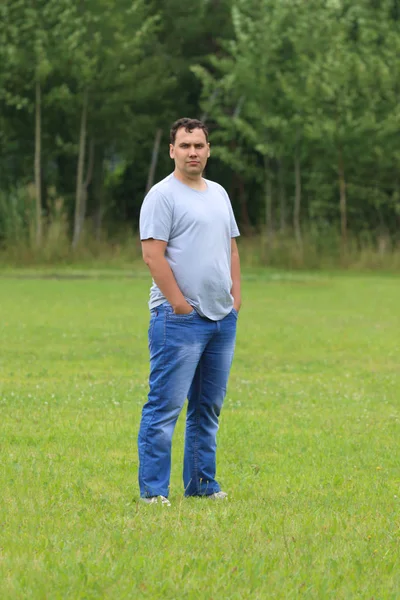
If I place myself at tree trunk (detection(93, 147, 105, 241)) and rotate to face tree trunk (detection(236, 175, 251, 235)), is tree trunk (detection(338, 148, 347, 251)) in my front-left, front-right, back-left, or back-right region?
front-right

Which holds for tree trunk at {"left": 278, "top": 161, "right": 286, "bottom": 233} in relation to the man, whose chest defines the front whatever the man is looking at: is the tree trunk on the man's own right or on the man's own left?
on the man's own left

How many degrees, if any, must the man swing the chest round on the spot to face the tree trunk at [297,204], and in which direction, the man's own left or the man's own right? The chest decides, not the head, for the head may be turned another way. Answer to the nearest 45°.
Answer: approximately 135° to the man's own left

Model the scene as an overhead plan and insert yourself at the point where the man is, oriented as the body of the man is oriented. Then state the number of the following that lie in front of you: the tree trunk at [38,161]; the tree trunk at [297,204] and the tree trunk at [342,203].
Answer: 0

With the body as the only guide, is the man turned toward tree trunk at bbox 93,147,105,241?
no

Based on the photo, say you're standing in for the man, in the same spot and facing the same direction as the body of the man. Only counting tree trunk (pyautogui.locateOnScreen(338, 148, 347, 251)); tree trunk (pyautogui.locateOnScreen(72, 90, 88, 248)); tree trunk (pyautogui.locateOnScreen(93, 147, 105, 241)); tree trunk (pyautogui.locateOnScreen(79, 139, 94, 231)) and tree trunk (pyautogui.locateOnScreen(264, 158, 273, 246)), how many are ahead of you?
0

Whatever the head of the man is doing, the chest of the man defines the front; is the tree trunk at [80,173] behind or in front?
behind

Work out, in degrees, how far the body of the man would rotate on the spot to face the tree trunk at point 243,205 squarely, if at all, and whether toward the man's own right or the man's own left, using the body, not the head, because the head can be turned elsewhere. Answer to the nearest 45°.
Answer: approximately 135° to the man's own left

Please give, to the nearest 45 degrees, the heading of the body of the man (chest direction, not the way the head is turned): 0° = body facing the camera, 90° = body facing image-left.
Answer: approximately 315°

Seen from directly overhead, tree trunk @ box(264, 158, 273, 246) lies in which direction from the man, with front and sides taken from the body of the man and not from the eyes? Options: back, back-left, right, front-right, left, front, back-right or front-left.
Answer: back-left

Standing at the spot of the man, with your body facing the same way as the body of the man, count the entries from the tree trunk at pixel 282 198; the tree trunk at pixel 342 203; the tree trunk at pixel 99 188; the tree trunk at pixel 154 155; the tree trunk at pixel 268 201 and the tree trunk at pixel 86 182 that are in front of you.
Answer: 0

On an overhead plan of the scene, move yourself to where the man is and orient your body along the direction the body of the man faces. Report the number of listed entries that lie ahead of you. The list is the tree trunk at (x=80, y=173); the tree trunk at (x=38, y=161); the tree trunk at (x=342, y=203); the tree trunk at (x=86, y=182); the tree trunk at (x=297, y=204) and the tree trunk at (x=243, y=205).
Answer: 0

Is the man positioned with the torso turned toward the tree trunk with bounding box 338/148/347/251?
no

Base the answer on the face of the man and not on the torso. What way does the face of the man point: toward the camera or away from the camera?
toward the camera

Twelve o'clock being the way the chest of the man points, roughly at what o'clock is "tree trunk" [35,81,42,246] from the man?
The tree trunk is roughly at 7 o'clock from the man.

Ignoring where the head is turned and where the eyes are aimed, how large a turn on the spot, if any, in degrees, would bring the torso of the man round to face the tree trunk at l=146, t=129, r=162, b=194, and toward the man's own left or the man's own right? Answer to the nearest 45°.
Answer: approximately 135° to the man's own left

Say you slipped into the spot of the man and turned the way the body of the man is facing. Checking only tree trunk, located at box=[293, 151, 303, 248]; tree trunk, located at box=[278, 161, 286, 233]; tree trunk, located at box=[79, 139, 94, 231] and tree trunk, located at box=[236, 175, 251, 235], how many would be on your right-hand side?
0

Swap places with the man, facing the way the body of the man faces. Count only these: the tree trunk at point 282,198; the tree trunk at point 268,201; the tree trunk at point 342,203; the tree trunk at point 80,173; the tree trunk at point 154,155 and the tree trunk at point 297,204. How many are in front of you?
0
